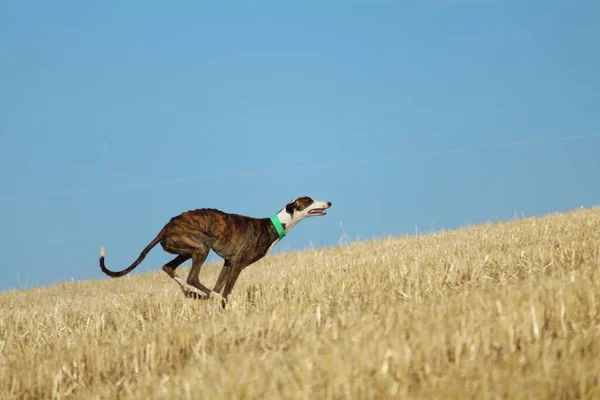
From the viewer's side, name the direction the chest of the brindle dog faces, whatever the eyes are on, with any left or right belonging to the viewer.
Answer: facing to the right of the viewer
